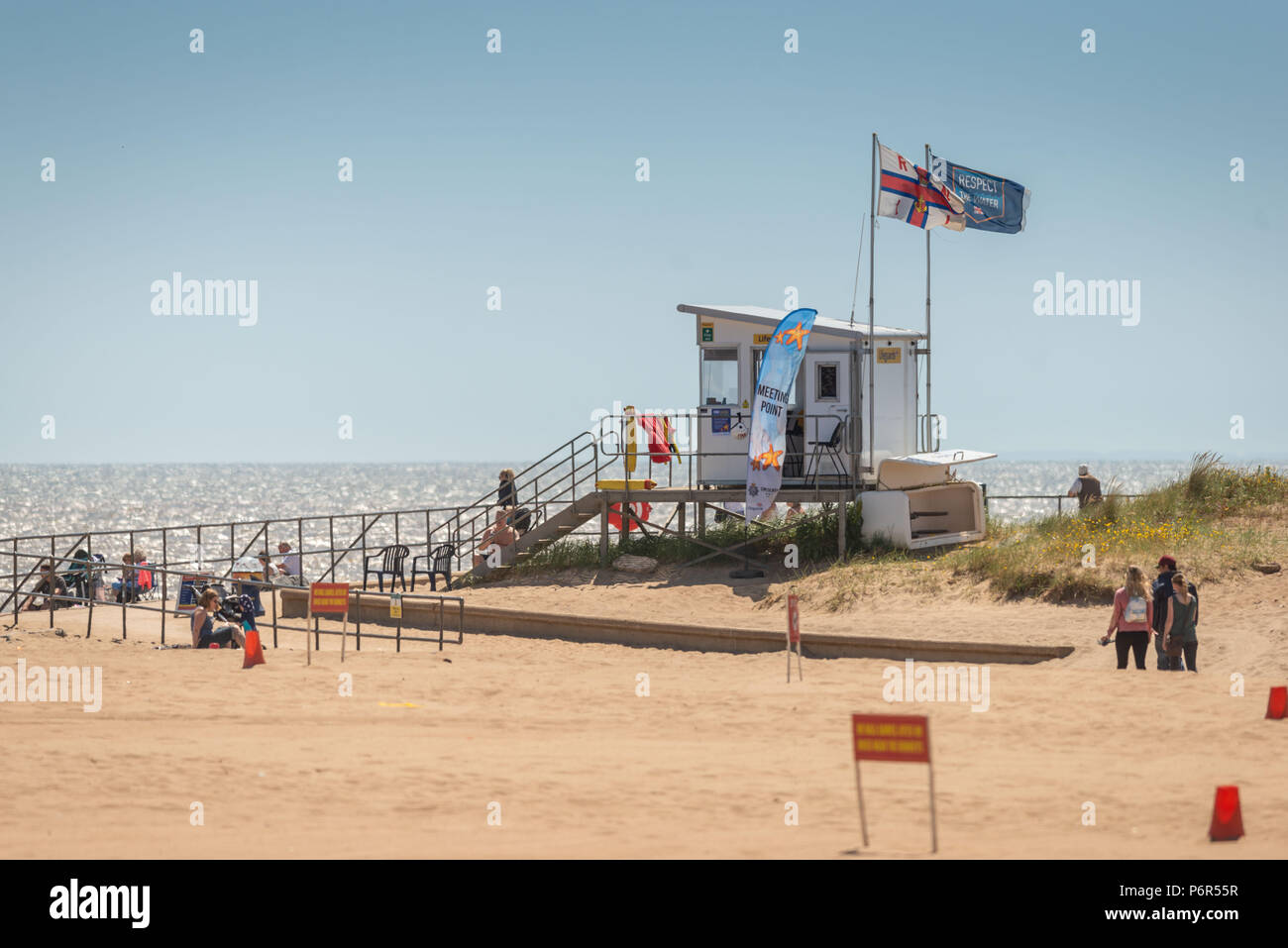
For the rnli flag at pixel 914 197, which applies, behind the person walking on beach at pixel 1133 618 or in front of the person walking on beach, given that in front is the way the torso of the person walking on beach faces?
in front

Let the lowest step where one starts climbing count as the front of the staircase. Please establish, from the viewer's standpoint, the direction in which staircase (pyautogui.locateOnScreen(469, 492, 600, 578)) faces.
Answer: facing to the left of the viewer

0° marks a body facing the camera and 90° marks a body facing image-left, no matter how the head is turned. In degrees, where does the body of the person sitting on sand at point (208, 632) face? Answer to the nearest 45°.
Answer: approximately 270°

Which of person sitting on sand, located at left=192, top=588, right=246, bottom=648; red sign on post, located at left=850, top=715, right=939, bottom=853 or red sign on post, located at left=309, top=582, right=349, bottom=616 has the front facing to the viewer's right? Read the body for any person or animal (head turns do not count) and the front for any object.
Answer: the person sitting on sand

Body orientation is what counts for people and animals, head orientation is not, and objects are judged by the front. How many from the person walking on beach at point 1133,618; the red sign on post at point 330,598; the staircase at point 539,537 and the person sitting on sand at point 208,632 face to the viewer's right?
1

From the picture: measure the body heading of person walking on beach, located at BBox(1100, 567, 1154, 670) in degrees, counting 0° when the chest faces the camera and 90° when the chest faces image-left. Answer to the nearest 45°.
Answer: approximately 180°

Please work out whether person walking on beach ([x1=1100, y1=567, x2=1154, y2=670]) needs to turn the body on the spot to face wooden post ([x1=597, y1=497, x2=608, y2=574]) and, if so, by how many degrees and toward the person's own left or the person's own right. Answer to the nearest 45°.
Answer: approximately 45° to the person's own left

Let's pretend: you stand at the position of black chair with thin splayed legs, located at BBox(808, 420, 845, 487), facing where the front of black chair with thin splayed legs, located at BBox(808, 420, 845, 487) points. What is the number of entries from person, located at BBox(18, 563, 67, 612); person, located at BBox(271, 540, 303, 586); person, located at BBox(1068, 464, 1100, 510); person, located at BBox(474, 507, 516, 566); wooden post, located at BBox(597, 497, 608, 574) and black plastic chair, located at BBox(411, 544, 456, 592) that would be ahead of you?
5

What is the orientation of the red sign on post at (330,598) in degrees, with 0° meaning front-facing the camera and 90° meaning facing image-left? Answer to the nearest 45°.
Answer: approximately 0°

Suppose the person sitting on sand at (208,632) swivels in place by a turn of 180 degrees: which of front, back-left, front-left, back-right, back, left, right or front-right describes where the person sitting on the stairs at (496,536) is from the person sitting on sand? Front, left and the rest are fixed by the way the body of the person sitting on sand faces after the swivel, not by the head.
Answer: back-right

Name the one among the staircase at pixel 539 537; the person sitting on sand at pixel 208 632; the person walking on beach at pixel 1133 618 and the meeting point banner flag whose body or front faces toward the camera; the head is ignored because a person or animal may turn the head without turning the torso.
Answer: the meeting point banner flag

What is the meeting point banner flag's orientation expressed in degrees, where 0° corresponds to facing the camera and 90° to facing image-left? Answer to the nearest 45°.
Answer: approximately 0°
